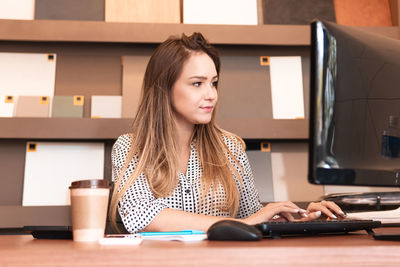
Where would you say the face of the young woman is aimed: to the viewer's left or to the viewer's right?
to the viewer's right

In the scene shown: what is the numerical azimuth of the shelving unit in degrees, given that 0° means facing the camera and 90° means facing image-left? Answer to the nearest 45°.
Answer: approximately 0°

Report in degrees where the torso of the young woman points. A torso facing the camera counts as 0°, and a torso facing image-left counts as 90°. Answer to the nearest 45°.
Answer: approximately 315°

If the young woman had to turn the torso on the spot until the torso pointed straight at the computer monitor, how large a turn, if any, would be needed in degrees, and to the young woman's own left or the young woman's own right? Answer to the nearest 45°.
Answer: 0° — they already face it

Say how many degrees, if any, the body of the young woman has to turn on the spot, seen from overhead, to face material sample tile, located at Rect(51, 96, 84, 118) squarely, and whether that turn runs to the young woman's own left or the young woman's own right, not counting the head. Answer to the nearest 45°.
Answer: approximately 180°
